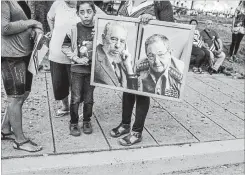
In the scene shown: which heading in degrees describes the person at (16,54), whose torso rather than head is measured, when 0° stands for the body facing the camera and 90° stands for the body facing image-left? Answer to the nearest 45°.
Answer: approximately 270°

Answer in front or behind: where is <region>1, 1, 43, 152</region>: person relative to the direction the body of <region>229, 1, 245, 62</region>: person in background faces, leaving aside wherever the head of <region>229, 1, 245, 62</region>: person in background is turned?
in front

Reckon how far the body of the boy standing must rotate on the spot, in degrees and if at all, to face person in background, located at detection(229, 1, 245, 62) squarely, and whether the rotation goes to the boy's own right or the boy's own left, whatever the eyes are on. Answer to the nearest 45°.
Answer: approximately 135° to the boy's own left

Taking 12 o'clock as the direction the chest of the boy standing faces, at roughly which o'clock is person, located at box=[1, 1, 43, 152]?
The person is roughly at 2 o'clock from the boy standing.

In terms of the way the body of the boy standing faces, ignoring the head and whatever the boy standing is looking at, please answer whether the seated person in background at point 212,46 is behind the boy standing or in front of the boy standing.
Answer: behind

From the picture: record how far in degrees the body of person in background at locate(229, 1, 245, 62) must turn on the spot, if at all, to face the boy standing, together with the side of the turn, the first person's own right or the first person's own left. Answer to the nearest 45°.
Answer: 0° — they already face them
